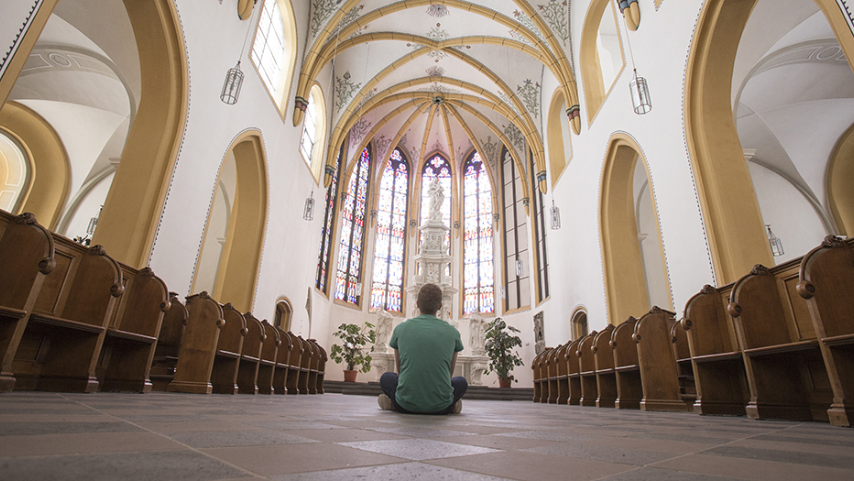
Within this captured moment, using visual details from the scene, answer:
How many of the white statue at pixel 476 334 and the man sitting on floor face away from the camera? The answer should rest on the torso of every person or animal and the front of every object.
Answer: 1

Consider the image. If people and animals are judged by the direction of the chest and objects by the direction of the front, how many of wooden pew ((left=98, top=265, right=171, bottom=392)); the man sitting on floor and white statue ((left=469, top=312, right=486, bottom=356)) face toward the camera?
1

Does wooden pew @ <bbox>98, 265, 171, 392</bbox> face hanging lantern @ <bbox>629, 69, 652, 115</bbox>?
no

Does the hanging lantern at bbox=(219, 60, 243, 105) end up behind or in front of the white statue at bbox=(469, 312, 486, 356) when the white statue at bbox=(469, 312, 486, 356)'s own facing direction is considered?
in front

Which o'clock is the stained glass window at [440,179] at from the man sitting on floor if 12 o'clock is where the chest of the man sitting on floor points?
The stained glass window is roughly at 12 o'clock from the man sitting on floor.

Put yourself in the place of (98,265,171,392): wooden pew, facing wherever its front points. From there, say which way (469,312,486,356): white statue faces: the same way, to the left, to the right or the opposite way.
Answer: the opposite way

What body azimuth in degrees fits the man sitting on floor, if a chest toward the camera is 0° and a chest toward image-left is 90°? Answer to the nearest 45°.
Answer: approximately 180°

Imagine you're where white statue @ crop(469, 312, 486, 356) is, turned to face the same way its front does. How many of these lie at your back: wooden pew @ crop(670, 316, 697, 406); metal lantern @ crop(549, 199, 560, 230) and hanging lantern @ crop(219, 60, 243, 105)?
0

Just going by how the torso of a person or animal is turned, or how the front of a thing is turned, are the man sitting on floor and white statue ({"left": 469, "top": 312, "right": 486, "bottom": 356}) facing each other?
yes

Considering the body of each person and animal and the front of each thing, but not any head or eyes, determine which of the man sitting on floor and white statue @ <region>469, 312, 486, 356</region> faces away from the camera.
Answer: the man sitting on floor

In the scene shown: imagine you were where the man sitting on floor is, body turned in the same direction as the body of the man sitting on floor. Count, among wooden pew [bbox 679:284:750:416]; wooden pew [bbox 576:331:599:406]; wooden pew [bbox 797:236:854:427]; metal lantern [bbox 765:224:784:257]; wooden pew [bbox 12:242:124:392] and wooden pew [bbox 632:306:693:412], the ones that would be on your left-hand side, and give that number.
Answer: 1

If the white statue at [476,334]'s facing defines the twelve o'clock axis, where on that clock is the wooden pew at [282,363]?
The wooden pew is roughly at 1 o'clock from the white statue.

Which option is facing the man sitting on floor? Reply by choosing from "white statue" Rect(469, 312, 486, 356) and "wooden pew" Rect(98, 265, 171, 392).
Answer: the white statue

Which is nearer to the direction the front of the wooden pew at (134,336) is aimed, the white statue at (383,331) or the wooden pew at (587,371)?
the white statue

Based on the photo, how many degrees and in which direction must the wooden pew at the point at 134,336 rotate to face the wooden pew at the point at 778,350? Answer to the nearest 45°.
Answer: approximately 90° to its right

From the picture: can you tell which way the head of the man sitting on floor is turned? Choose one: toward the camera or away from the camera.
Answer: away from the camera

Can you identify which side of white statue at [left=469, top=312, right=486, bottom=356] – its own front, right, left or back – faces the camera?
front

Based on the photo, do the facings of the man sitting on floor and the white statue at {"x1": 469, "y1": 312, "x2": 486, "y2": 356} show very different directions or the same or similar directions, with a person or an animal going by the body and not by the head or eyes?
very different directions

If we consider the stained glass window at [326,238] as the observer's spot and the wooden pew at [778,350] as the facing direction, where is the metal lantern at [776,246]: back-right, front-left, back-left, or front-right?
front-left

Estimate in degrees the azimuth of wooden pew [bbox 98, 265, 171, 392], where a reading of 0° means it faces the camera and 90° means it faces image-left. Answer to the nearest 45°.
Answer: approximately 225°

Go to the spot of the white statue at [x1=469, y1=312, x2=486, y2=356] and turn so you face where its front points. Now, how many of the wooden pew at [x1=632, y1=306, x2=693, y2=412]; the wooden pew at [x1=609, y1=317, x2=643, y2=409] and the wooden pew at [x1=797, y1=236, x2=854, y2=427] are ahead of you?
3
